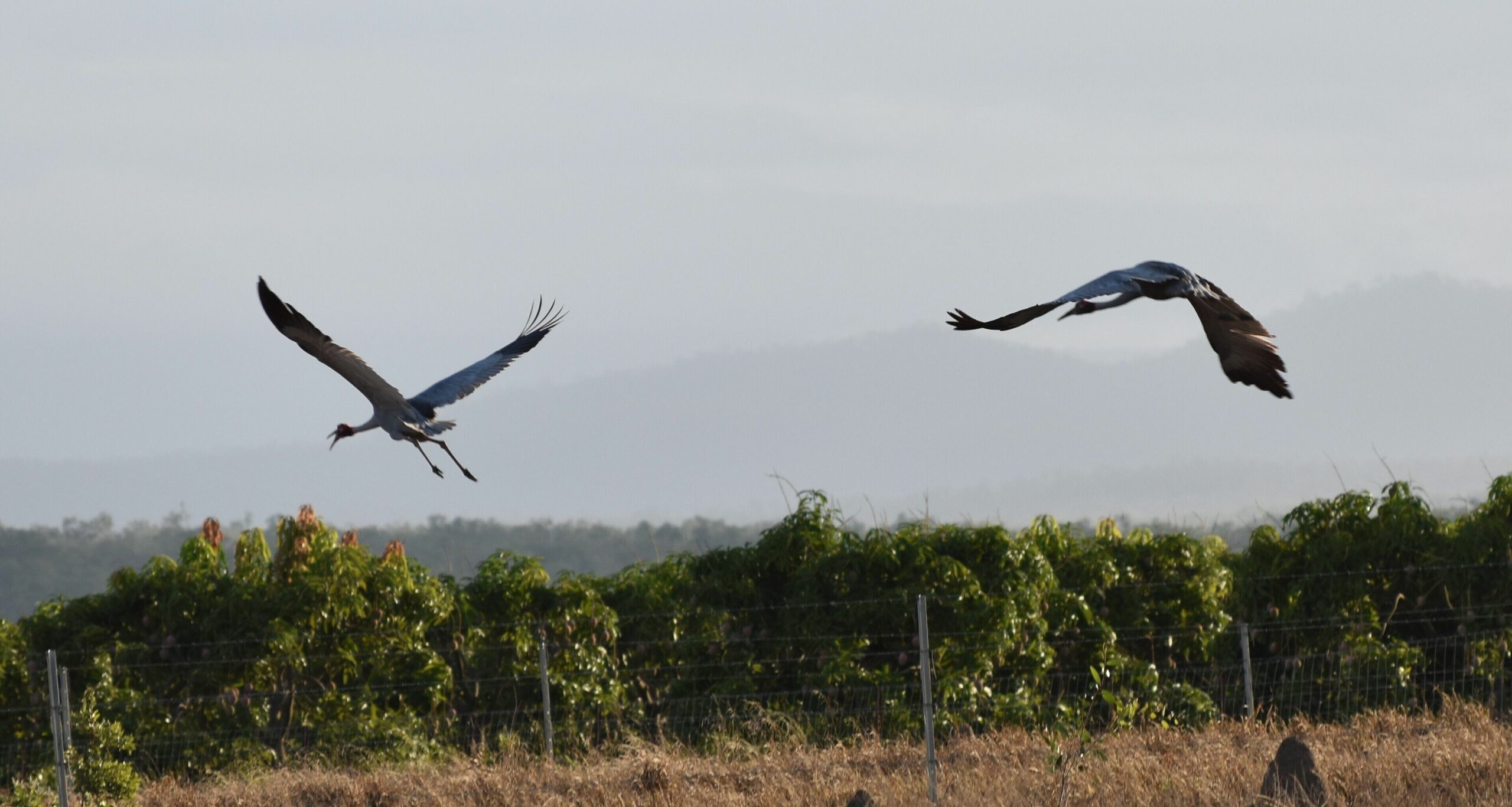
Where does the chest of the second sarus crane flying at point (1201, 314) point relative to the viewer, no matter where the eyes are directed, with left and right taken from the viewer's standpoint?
facing away from the viewer and to the left of the viewer

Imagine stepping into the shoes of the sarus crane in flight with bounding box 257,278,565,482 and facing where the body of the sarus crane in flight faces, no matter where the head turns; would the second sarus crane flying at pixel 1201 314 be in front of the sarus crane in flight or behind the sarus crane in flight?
behind

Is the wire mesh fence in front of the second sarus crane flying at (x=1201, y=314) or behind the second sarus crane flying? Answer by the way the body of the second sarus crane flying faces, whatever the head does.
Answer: in front

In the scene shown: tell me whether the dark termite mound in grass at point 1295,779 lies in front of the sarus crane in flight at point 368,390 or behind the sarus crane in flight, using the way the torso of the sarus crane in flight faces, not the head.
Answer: behind

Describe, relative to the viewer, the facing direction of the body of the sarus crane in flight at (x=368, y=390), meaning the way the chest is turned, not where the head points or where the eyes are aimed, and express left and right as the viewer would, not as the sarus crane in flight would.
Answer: facing away from the viewer and to the left of the viewer
